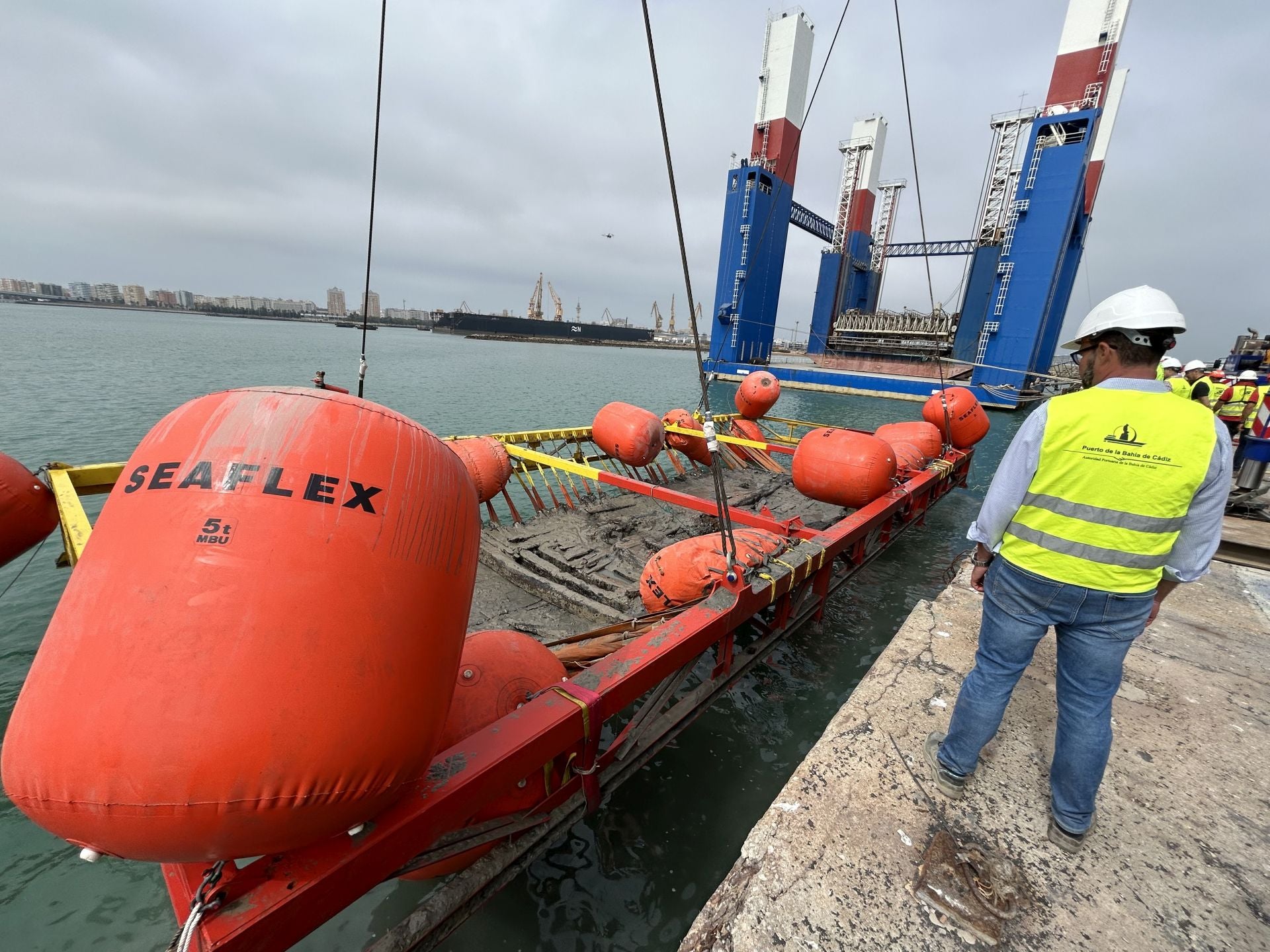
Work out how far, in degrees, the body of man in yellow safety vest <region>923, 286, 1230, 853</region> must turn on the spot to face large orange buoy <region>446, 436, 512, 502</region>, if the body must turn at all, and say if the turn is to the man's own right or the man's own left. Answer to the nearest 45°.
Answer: approximately 90° to the man's own left

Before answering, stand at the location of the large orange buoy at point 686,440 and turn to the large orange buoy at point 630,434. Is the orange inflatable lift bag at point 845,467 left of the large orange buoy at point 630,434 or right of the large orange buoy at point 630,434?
left

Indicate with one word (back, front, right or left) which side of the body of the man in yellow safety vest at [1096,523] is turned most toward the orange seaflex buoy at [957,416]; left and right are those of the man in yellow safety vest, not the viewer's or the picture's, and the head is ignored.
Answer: front

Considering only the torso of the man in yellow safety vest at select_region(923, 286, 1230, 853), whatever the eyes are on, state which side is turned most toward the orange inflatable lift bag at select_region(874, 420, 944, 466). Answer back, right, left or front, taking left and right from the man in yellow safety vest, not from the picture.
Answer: front

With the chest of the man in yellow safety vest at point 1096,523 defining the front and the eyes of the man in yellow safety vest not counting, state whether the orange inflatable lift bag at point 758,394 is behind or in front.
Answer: in front

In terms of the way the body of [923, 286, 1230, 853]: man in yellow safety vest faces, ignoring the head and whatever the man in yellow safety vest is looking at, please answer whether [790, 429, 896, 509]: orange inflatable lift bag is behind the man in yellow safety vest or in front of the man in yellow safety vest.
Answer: in front

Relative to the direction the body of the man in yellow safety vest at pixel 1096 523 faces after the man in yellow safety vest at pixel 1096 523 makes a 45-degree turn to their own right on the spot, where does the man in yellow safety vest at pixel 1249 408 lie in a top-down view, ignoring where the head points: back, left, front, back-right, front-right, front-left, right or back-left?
front-left

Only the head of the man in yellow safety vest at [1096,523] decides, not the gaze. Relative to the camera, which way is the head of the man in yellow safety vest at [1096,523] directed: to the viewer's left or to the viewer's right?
to the viewer's left

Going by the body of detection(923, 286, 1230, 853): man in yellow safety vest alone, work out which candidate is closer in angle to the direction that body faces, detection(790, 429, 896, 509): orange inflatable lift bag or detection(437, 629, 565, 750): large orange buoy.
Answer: the orange inflatable lift bag

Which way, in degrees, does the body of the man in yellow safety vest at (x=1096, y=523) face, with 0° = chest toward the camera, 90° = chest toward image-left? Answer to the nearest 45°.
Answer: approximately 180°

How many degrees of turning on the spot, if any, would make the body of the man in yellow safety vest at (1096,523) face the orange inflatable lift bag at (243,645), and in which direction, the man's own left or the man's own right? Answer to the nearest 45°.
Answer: approximately 135° to the man's own left

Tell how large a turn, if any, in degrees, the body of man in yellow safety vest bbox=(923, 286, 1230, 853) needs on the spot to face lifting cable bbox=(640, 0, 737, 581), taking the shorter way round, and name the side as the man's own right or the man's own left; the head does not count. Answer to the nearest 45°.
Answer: approximately 90° to the man's own left

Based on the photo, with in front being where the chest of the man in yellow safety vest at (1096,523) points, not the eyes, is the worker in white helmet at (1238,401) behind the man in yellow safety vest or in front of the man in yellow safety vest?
in front

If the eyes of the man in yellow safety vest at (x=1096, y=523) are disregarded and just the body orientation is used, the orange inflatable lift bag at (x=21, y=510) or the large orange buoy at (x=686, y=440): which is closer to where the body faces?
the large orange buoy
